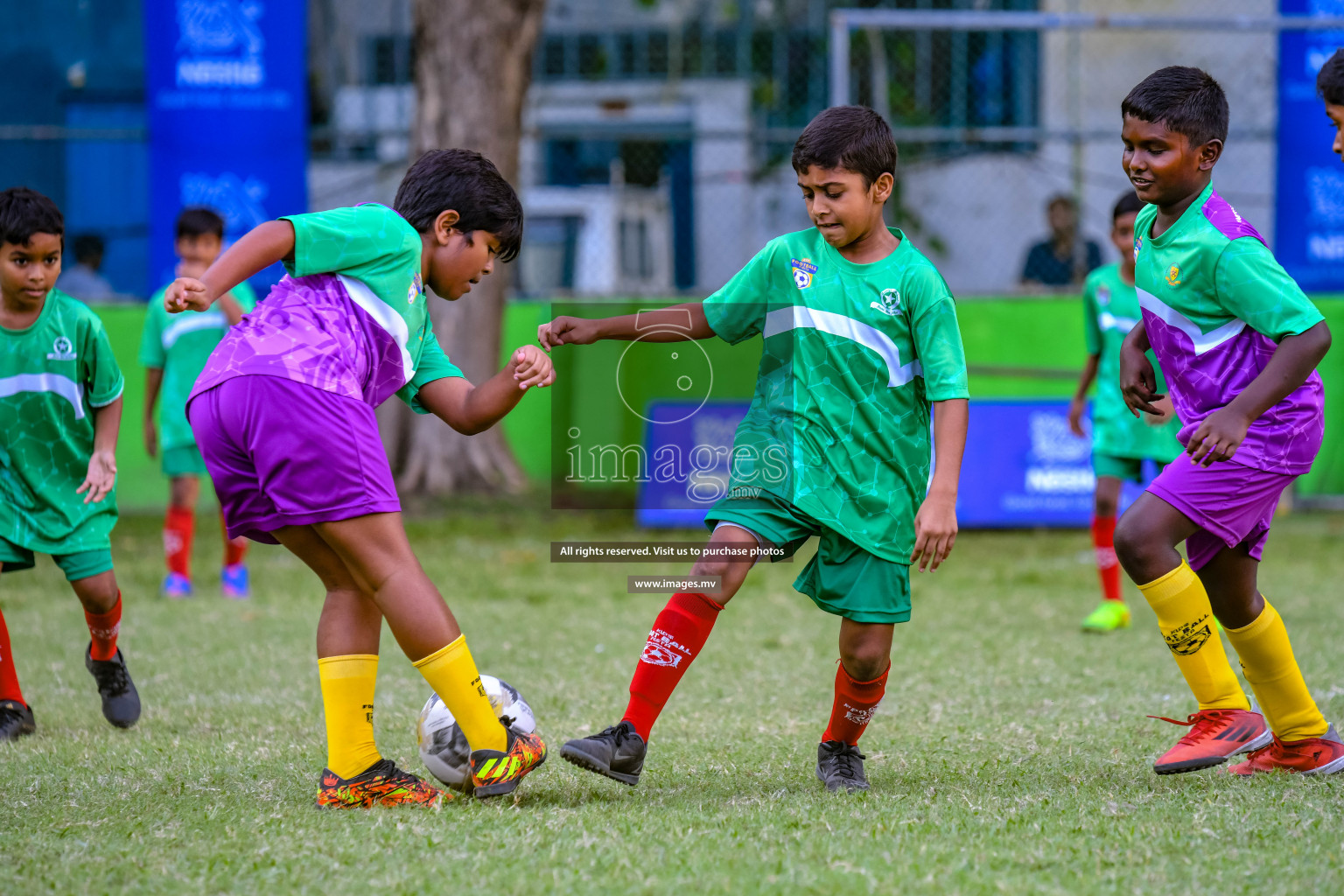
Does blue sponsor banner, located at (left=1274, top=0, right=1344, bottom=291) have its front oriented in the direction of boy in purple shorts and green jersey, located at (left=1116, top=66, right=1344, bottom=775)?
yes

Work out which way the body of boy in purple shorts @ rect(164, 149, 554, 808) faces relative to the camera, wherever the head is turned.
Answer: to the viewer's right

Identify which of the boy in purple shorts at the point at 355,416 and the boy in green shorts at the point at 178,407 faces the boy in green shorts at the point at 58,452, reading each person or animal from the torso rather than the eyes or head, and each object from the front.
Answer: the boy in green shorts at the point at 178,407

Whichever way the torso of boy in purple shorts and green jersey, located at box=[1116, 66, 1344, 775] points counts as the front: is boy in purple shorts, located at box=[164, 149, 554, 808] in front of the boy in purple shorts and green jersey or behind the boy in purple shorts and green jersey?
in front

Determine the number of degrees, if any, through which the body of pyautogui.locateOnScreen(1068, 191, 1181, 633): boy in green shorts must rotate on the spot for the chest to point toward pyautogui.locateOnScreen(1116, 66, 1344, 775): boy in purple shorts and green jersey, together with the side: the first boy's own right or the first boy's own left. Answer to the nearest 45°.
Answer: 0° — they already face them

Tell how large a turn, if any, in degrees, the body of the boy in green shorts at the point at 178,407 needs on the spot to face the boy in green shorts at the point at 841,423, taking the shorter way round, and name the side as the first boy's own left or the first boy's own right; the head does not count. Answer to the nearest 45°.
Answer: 0° — they already face them

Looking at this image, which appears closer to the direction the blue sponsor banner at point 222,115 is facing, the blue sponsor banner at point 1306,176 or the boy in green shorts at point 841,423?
the boy in green shorts

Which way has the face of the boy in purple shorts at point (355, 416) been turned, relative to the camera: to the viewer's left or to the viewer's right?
to the viewer's right

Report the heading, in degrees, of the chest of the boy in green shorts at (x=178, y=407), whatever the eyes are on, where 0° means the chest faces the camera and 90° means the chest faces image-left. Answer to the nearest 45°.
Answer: approximately 0°
